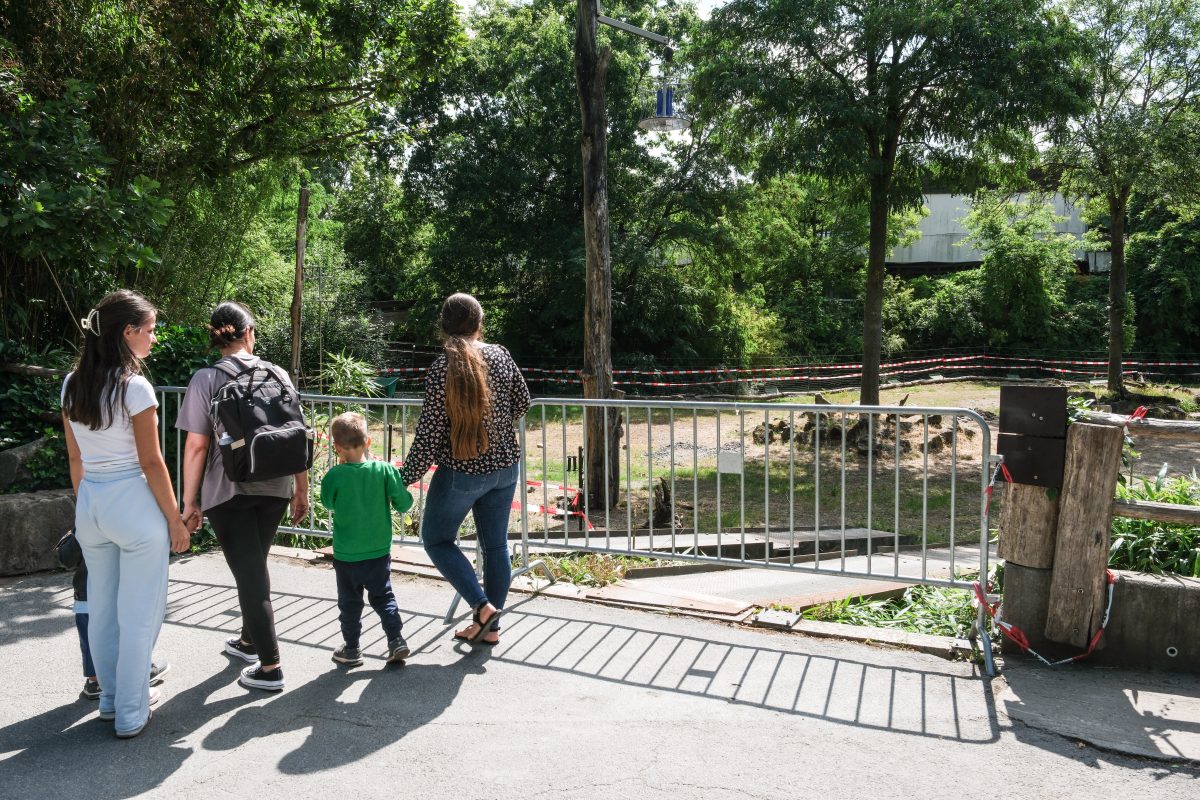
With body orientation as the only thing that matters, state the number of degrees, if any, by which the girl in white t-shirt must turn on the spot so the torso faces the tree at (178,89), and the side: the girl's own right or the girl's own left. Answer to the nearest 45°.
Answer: approximately 45° to the girl's own left

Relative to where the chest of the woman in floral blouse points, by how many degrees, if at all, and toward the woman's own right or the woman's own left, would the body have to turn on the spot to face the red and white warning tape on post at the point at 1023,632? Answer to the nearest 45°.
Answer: approximately 135° to the woman's own right

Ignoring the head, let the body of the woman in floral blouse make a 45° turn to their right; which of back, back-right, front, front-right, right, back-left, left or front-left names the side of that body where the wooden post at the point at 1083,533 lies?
right

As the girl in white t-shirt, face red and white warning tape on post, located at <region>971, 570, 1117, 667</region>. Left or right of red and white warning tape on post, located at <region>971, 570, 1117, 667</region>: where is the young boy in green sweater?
left

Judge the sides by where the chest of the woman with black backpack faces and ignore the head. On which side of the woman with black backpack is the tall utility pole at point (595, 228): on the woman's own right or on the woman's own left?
on the woman's own right

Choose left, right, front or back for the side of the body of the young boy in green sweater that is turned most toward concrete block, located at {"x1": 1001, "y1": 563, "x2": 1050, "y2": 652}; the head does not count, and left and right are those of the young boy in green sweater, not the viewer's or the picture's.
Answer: right

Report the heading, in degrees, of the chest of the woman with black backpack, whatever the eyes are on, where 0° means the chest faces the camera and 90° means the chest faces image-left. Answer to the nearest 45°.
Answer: approximately 135°

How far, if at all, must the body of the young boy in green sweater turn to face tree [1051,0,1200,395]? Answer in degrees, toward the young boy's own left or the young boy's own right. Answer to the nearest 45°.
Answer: approximately 45° to the young boy's own right

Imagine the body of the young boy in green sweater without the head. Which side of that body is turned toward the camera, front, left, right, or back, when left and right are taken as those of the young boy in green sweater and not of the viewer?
back

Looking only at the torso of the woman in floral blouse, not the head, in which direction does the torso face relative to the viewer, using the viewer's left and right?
facing away from the viewer and to the left of the viewer

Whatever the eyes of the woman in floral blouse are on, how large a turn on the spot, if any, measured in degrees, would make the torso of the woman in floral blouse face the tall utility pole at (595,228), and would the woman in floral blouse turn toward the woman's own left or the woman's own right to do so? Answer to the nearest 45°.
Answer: approximately 45° to the woman's own right
